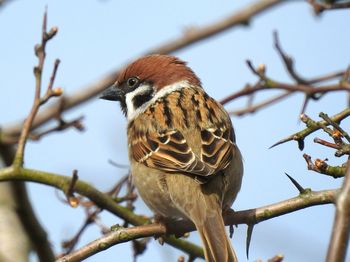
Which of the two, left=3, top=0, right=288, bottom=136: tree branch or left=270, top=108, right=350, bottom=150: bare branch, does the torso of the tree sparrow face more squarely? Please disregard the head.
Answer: the tree branch

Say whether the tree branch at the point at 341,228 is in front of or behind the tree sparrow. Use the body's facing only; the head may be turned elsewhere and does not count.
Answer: behind

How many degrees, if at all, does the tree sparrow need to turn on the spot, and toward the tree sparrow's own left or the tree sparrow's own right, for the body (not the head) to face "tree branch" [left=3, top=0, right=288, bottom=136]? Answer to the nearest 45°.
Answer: approximately 45° to the tree sparrow's own right

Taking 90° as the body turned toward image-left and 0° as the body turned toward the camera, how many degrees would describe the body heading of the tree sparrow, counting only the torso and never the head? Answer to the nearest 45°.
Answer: approximately 135°

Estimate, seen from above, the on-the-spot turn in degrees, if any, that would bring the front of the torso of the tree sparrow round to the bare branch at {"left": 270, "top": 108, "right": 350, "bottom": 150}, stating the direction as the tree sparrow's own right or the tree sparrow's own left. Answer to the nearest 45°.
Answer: approximately 90° to the tree sparrow's own right
